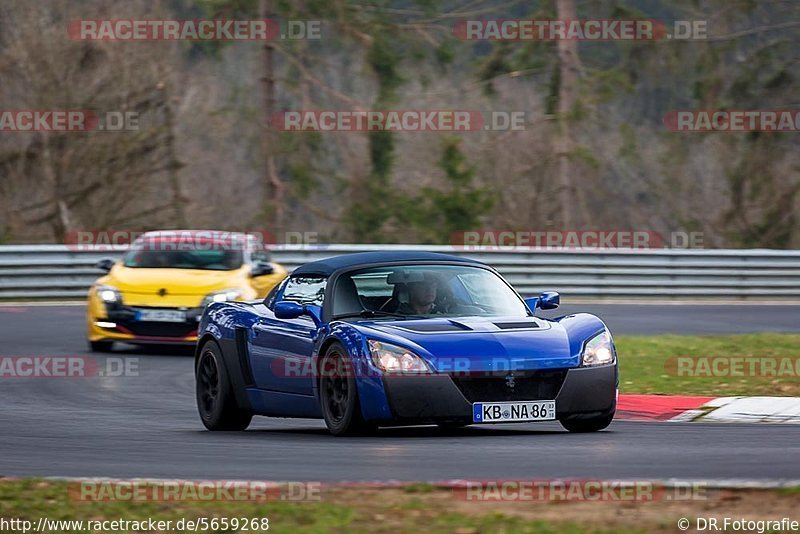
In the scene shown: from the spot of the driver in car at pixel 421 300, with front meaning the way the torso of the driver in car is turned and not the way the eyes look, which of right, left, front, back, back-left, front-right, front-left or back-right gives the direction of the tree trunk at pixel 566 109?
back-left

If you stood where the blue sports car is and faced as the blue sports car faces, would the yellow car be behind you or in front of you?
behind

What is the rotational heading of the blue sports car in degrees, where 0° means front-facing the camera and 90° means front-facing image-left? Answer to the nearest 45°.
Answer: approximately 315°

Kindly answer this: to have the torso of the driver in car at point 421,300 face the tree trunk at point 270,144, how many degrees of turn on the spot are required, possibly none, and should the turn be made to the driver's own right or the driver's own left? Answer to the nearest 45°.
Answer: approximately 135° to the driver's own left

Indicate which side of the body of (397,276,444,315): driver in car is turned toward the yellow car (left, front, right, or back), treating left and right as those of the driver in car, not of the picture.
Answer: back

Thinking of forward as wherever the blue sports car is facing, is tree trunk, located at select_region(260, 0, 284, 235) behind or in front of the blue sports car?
behind

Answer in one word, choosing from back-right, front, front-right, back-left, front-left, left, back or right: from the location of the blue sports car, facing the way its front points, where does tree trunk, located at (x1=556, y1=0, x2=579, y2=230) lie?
back-left
